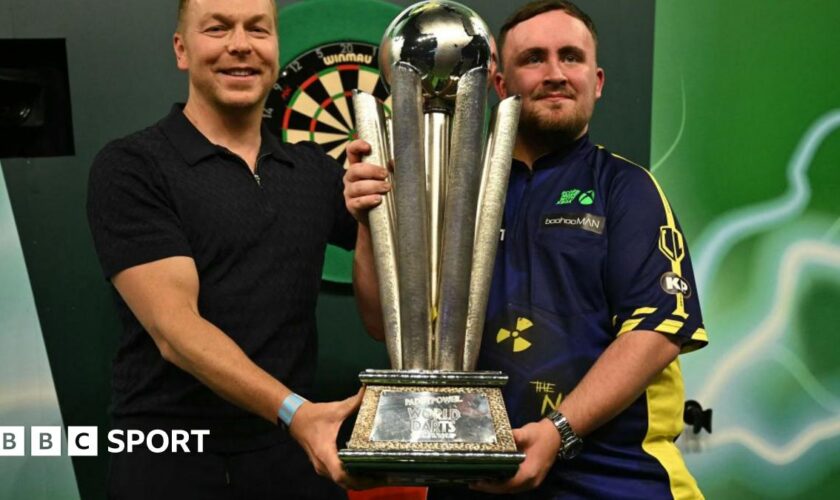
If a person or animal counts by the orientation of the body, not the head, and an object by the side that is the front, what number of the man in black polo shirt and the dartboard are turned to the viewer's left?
0

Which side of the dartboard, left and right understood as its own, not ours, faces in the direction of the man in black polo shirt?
front

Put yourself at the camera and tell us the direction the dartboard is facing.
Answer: facing the viewer

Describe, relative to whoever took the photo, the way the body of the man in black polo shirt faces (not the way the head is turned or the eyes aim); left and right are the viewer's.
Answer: facing the viewer and to the right of the viewer
